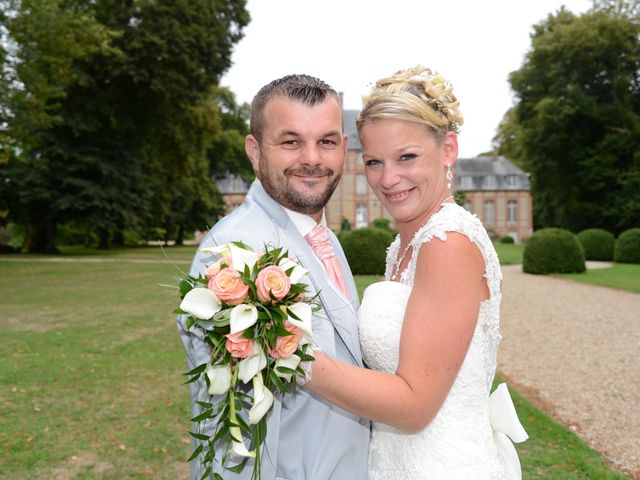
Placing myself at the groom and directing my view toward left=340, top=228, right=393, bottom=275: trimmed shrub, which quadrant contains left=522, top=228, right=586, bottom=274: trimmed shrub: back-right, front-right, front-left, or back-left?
front-right

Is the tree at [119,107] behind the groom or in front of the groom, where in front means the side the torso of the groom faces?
behind

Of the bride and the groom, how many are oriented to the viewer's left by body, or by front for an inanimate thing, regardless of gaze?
1

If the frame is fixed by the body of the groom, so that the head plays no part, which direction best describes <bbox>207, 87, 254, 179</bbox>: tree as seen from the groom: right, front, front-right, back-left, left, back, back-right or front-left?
back-left

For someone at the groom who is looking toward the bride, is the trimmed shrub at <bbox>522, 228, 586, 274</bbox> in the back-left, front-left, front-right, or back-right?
front-left

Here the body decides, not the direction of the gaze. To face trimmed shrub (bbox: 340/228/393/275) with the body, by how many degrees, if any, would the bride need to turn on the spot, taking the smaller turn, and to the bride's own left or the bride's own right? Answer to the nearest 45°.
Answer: approximately 90° to the bride's own right

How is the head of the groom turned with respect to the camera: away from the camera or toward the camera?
toward the camera

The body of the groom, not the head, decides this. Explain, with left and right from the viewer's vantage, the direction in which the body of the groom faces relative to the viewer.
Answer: facing the viewer and to the right of the viewer

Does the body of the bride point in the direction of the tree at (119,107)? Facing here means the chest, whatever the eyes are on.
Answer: no

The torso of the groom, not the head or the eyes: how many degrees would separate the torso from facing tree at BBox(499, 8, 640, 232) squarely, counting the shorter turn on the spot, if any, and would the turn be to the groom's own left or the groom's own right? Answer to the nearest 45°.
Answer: approximately 90° to the groom's own left

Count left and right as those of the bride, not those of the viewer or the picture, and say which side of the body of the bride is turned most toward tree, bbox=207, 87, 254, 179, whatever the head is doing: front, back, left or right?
right

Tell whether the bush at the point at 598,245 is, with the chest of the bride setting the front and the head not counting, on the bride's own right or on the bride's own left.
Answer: on the bride's own right

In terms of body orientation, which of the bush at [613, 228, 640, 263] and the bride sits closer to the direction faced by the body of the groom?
the bride

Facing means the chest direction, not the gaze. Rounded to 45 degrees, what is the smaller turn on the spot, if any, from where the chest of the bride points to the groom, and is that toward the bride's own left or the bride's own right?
0° — they already face them

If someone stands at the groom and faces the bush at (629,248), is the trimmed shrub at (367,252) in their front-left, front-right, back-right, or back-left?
front-left

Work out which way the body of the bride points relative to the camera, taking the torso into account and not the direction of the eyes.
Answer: to the viewer's left

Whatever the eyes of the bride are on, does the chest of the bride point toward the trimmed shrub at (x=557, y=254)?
no
